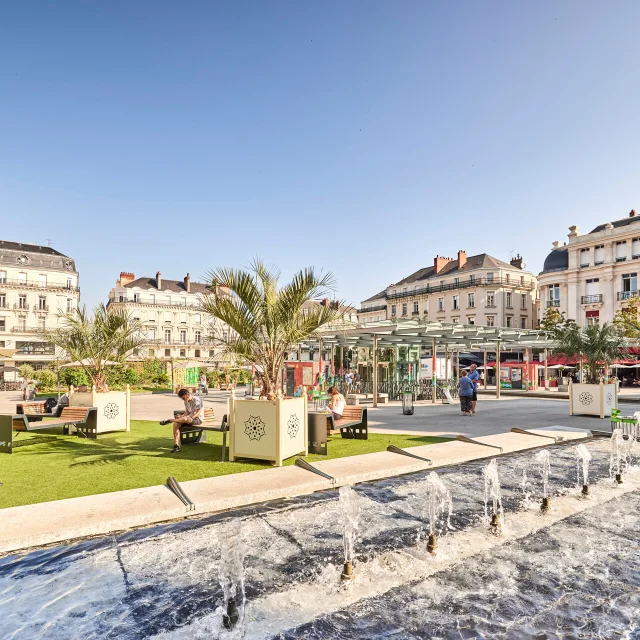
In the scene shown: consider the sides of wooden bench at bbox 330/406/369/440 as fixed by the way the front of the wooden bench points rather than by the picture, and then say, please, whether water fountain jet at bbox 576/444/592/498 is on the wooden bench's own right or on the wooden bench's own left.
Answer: on the wooden bench's own left

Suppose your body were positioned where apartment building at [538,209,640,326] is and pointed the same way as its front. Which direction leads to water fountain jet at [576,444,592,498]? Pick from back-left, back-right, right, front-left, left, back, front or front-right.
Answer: front-left

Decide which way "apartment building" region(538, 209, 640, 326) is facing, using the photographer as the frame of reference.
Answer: facing the viewer and to the left of the viewer

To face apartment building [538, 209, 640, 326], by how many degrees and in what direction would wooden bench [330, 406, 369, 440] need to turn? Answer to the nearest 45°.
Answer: approximately 180°

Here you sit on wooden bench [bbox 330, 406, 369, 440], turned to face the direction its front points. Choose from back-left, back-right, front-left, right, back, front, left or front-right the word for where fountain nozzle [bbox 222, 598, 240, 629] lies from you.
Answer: front-left

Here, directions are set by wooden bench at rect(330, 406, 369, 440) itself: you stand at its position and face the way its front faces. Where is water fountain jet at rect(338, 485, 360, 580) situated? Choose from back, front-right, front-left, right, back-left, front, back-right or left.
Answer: front-left

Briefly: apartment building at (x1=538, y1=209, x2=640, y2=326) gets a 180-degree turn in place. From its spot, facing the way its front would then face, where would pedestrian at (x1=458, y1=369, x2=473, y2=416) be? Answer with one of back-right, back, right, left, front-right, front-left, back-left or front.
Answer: back-right

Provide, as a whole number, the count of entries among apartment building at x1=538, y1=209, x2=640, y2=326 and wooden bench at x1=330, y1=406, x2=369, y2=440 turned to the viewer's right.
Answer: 0

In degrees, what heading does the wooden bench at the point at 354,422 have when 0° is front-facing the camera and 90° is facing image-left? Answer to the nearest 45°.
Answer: approximately 45°

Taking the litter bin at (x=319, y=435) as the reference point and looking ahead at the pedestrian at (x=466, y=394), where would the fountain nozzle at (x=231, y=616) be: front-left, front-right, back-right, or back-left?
back-right

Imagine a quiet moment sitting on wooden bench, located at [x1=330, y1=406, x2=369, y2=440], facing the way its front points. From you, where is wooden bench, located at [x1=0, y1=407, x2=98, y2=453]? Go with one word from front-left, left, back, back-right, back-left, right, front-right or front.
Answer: front-right

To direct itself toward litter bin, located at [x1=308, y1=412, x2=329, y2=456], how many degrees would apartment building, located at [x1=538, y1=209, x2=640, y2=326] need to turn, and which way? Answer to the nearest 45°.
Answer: approximately 45° to its left

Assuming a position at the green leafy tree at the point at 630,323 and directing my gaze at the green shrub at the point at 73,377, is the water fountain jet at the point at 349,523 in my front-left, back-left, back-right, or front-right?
front-left

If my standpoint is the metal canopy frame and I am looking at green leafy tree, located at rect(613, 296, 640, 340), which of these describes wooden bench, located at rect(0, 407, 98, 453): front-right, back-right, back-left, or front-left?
back-right

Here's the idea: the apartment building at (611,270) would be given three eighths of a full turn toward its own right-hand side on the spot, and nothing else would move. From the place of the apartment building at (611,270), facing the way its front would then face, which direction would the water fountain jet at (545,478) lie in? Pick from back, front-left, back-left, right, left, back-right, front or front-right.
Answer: back

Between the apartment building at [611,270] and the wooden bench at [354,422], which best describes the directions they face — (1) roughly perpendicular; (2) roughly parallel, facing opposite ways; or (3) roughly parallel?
roughly parallel
